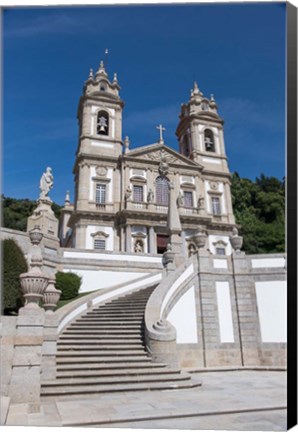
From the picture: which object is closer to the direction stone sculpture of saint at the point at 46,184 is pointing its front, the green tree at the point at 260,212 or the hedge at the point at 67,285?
the hedge
